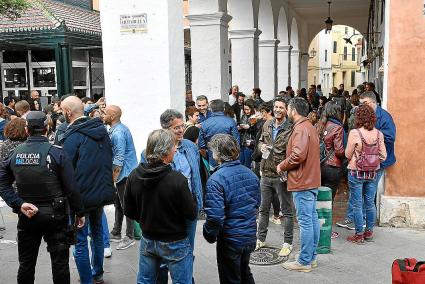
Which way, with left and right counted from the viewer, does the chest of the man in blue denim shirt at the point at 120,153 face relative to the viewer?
facing to the left of the viewer

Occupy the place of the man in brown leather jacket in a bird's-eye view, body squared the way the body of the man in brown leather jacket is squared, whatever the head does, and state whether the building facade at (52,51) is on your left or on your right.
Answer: on your right

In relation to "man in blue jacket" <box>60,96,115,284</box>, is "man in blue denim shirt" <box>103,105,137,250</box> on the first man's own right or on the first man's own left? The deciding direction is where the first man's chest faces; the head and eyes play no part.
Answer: on the first man's own right
